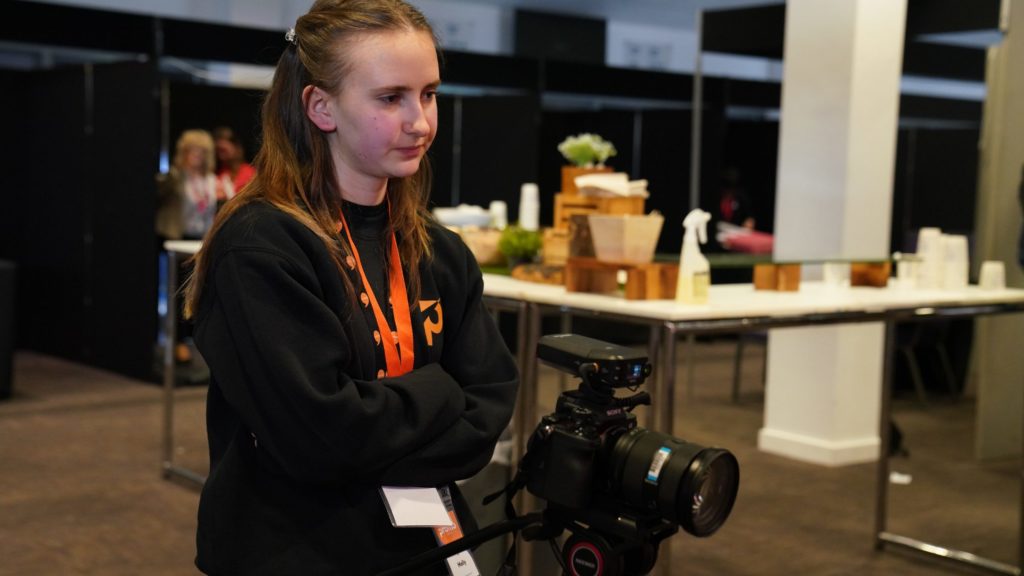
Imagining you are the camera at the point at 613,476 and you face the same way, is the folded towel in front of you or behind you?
behind

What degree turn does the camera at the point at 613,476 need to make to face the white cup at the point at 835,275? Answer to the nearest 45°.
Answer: approximately 135° to its left

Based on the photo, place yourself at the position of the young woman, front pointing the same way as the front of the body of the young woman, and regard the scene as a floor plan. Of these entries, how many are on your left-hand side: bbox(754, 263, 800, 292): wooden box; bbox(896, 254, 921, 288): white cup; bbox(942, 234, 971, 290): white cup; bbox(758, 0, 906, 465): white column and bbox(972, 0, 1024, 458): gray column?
5

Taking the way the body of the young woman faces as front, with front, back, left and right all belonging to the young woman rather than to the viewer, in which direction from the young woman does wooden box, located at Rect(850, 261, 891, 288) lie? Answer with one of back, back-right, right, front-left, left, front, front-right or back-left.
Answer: left

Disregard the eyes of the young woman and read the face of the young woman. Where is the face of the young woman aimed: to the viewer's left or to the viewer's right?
to the viewer's right

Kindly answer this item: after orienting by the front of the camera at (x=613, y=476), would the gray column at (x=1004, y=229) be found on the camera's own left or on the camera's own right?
on the camera's own left

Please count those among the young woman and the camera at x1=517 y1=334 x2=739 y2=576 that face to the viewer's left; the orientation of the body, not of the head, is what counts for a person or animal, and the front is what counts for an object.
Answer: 0

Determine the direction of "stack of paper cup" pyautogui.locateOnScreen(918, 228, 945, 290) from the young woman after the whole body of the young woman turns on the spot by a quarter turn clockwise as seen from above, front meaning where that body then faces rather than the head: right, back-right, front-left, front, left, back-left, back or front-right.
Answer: back

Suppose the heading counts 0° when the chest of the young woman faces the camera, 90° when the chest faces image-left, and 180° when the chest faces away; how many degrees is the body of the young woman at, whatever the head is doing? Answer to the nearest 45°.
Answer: approximately 315°

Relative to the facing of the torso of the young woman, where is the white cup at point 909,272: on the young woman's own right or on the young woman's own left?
on the young woman's own left

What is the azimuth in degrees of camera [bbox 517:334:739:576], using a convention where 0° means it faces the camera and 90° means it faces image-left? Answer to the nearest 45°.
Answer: approximately 315°

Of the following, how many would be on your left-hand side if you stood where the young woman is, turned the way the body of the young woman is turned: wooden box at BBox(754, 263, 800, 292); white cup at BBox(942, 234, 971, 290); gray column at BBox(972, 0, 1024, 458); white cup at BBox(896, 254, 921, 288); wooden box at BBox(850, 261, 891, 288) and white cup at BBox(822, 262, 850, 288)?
6
